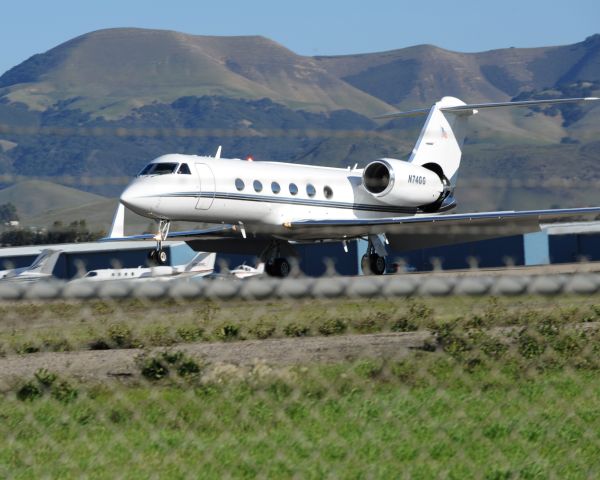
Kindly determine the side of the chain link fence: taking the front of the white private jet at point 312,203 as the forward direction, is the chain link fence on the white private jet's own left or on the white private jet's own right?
on the white private jet's own left

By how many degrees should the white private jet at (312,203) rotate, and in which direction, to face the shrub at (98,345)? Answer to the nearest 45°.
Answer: approximately 45° to its left

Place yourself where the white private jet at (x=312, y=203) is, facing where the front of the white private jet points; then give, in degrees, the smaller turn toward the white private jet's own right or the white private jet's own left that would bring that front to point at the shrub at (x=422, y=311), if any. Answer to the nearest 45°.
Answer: approximately 45° to the white private jet's own left

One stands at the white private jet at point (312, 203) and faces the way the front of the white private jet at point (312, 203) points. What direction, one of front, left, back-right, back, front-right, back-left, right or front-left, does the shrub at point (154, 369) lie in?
front-left

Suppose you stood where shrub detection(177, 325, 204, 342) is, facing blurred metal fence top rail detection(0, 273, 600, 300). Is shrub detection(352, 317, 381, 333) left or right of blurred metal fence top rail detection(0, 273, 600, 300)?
left

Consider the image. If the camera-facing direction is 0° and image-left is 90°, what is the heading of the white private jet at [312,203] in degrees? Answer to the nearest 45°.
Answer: approximately 45°

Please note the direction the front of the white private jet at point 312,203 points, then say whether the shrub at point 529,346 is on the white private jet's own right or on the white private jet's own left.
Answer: on the white private jet's own left

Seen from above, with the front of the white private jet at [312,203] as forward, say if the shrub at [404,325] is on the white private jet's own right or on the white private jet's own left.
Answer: on the white private jet's own left

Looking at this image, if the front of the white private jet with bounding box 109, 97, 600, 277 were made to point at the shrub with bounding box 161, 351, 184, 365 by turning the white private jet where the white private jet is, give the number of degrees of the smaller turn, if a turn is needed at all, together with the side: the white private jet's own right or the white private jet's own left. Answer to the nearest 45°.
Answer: approximately 45° to the white private jet's own left

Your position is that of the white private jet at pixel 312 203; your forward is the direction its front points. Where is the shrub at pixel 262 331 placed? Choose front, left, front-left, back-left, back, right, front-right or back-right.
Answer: front-left

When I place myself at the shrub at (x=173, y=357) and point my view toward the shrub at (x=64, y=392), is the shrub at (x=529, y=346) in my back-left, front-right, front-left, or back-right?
back-left

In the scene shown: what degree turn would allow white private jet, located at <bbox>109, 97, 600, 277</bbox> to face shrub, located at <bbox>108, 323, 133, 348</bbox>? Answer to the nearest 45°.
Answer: approximately 45° to its left

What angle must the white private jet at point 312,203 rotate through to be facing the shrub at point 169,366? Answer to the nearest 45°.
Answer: approximately 45° to its left
